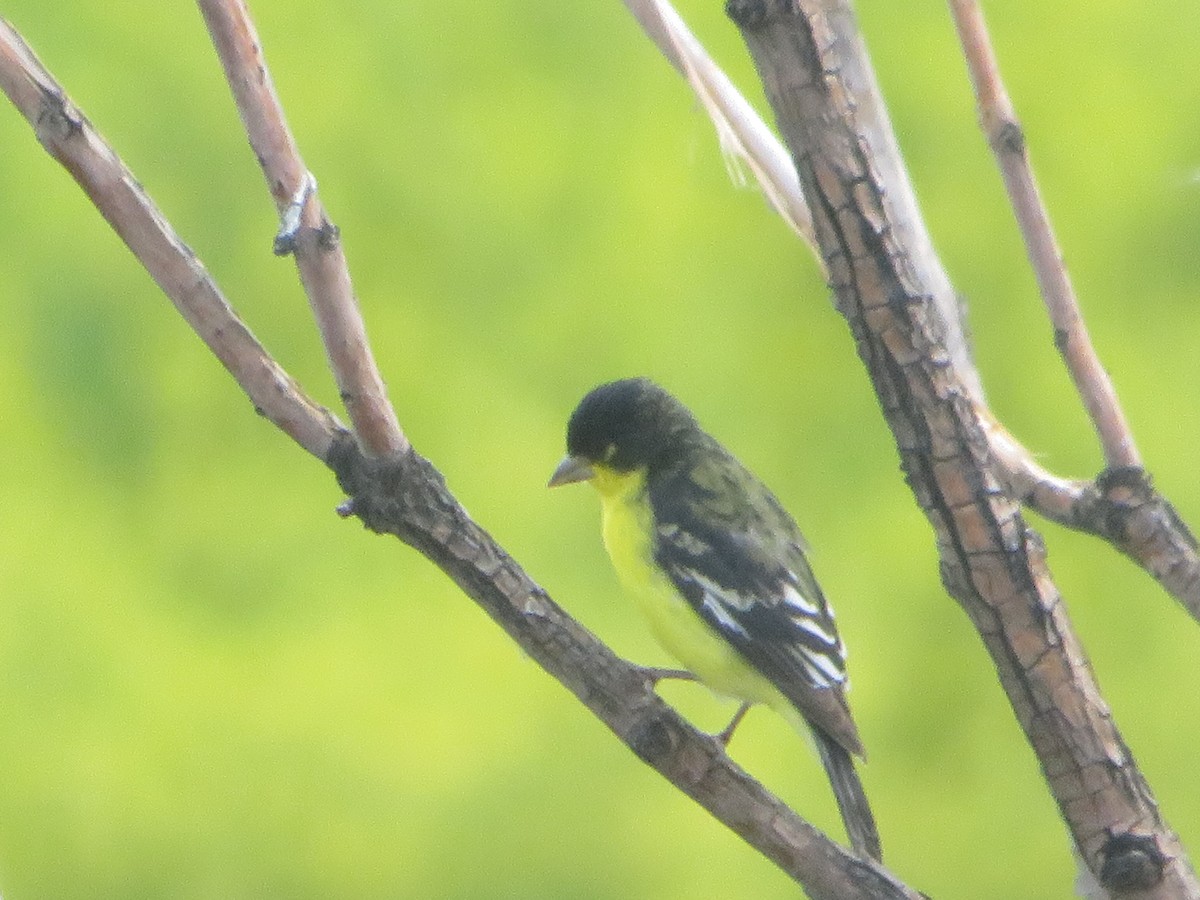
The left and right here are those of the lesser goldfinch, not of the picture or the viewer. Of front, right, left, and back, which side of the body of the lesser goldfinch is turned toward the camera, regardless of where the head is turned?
left

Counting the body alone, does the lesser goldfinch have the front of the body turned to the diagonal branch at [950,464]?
no
